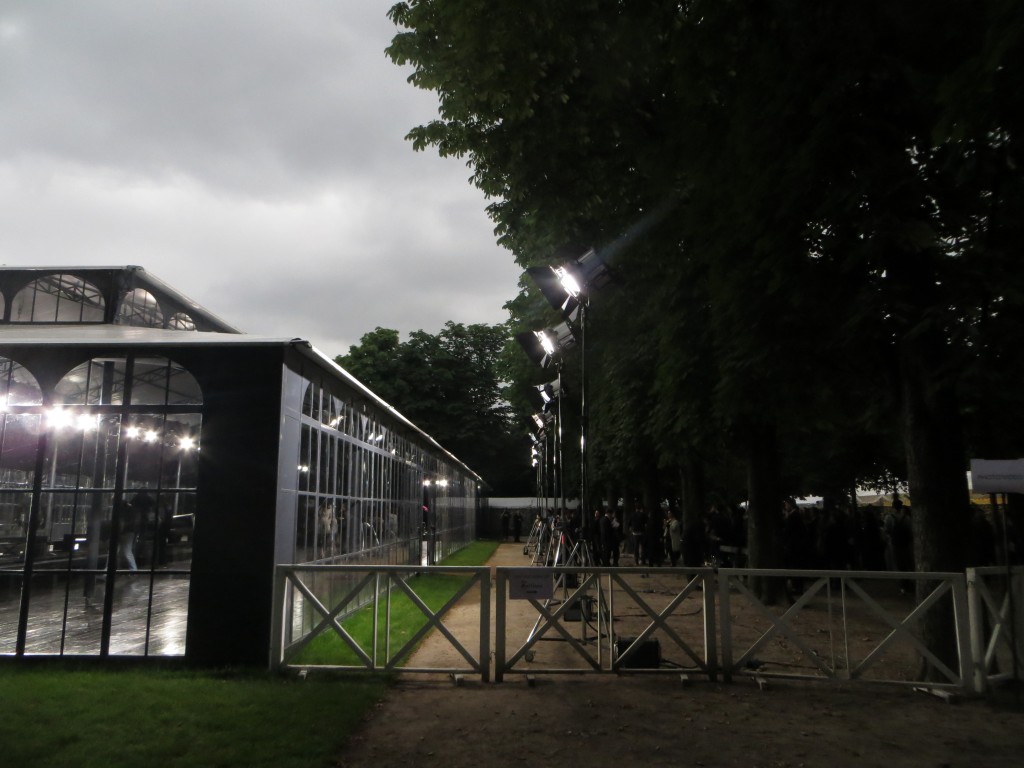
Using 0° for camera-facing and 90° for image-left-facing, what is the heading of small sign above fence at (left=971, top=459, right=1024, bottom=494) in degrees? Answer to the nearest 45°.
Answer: approximately 0°

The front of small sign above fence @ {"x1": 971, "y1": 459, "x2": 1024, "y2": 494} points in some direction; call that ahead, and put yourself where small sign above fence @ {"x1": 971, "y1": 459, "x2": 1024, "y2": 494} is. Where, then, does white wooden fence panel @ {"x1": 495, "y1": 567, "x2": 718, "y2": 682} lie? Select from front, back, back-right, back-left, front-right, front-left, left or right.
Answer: right

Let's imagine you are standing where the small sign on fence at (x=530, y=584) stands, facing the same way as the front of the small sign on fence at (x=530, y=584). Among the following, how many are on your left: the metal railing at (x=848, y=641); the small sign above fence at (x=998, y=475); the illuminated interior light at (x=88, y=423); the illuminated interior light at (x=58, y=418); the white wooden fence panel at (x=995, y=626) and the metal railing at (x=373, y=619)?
3

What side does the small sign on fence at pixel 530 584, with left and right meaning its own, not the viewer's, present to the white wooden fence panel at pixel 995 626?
left

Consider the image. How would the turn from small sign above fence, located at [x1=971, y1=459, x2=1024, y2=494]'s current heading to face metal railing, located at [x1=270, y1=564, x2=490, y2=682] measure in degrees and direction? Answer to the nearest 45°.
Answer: approximately 90° to its right

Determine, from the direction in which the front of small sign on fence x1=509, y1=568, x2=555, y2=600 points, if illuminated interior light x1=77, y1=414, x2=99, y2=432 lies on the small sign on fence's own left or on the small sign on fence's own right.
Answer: on the small sign on fence's own right

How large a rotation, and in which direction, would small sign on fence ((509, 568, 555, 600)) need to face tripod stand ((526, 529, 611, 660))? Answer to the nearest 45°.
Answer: approximately 180°

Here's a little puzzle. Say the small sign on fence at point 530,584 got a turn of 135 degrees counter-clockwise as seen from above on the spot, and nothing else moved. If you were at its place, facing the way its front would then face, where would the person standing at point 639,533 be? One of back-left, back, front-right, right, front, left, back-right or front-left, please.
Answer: front-left

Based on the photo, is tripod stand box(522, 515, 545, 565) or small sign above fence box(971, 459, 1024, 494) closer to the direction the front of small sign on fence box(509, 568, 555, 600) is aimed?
the small sign above fence

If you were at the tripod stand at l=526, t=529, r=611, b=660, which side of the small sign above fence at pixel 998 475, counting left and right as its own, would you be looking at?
right

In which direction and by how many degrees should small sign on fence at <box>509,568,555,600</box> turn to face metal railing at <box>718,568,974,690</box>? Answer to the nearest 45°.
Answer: approximately 90° to its left

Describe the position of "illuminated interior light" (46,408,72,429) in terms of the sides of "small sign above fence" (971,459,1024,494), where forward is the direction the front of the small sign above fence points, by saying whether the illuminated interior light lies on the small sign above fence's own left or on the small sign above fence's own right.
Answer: on the small sign above fence's own right

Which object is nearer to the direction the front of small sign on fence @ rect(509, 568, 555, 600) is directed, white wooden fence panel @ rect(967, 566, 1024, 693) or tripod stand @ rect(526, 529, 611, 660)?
the white wooden fence panel

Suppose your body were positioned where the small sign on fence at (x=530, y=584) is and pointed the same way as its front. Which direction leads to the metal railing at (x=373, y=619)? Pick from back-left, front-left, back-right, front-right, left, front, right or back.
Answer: right

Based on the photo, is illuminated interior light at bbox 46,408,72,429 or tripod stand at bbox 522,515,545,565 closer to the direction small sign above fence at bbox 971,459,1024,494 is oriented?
the illuminated interior light

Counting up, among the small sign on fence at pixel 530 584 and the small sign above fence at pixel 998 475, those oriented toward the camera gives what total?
2
